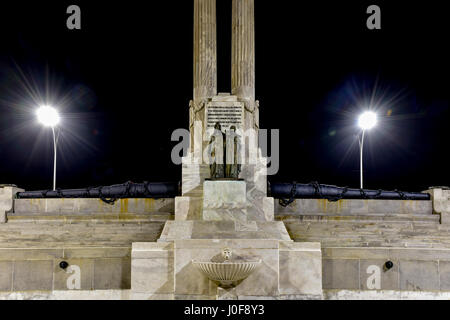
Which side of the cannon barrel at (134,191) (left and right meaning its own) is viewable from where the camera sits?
left

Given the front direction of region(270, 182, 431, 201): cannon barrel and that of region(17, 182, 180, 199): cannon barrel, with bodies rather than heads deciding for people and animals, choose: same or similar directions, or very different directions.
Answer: very different directions

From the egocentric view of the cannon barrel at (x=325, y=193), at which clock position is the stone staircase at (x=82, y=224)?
The stone staircase is roughly at 5 o'clock from the cannon barrel.

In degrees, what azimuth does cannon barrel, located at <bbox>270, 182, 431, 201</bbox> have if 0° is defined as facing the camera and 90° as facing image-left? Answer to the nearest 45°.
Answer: approximately 270°

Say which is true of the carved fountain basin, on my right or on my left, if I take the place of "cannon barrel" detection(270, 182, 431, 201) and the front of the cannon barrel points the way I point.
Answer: on my right

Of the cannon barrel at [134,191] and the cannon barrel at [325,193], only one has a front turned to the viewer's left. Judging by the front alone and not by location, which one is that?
the cannon barrel at [134,191]

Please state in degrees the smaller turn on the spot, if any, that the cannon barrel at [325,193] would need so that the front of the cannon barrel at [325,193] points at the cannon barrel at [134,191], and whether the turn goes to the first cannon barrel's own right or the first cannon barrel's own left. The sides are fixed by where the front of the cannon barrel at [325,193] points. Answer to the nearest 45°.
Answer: approximately 180°

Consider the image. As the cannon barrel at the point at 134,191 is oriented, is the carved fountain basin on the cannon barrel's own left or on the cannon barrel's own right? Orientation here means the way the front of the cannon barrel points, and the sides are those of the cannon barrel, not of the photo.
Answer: on the cannon barrel's own left

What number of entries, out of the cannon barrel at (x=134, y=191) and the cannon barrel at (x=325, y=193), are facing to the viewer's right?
1

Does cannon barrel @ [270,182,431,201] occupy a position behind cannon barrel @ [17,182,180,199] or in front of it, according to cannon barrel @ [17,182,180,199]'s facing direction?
behind
